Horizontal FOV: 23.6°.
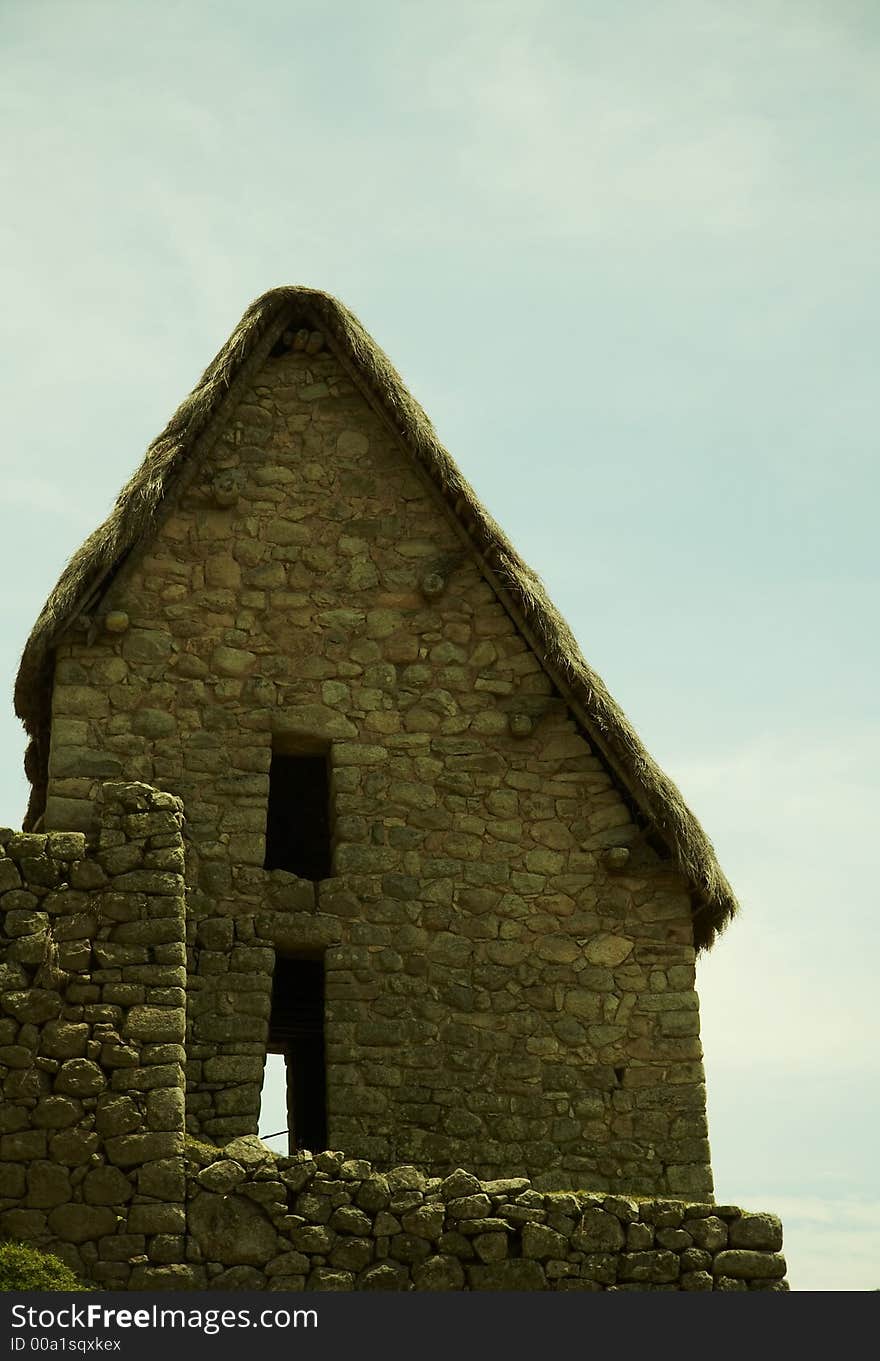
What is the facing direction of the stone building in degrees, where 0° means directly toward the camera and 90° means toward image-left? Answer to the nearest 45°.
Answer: approximately 0°
